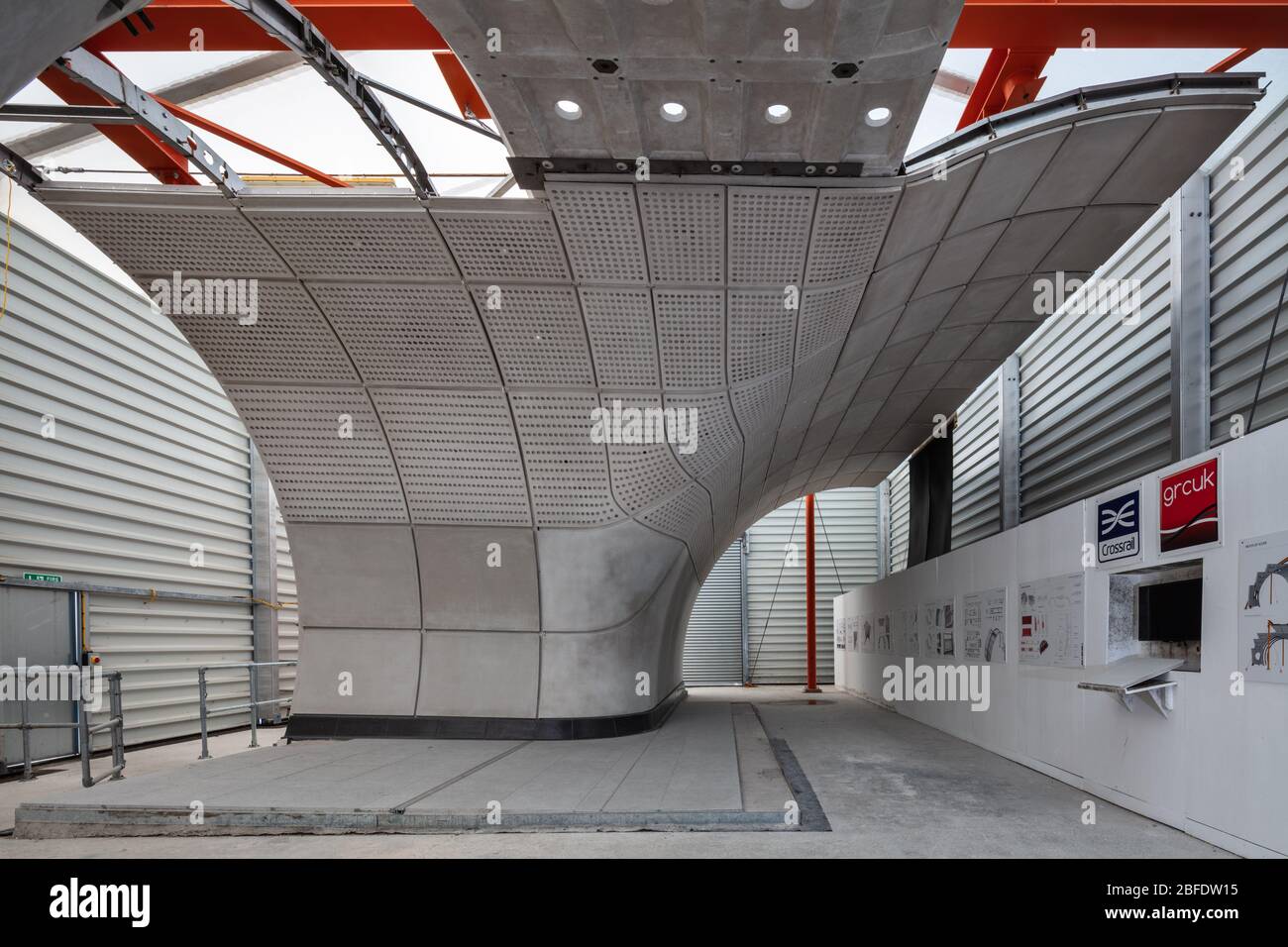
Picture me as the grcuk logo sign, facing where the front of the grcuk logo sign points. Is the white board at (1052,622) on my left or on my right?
on my right
